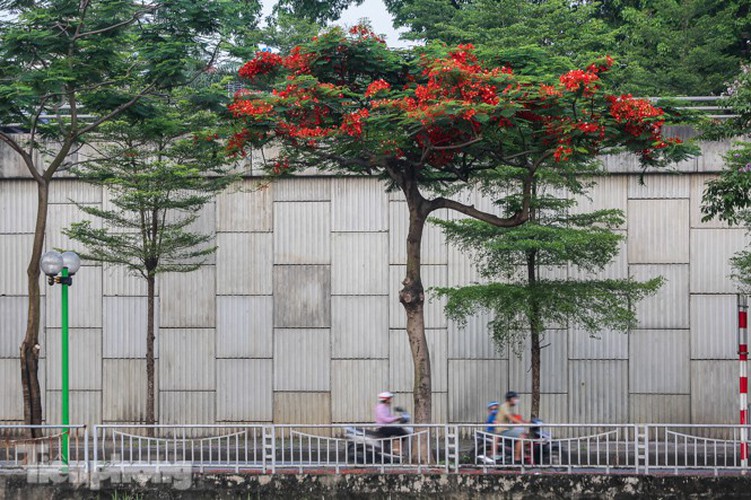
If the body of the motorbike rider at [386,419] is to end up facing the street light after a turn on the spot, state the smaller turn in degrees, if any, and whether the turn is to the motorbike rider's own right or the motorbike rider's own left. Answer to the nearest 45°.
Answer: approximately 180°

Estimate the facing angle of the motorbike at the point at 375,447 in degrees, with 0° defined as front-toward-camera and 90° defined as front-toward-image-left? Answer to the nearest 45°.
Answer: approximately 270°

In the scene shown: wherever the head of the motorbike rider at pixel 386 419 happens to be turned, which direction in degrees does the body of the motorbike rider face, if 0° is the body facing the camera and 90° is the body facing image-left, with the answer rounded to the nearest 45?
approximately 270°

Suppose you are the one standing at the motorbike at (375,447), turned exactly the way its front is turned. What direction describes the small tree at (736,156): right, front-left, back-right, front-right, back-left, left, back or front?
front

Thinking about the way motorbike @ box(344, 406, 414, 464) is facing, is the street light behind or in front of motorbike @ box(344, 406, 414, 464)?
behind

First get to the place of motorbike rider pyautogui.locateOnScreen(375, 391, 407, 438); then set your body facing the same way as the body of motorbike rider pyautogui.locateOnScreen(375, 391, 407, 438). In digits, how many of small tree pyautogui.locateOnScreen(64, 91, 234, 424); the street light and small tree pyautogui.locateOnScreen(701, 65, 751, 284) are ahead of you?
1
